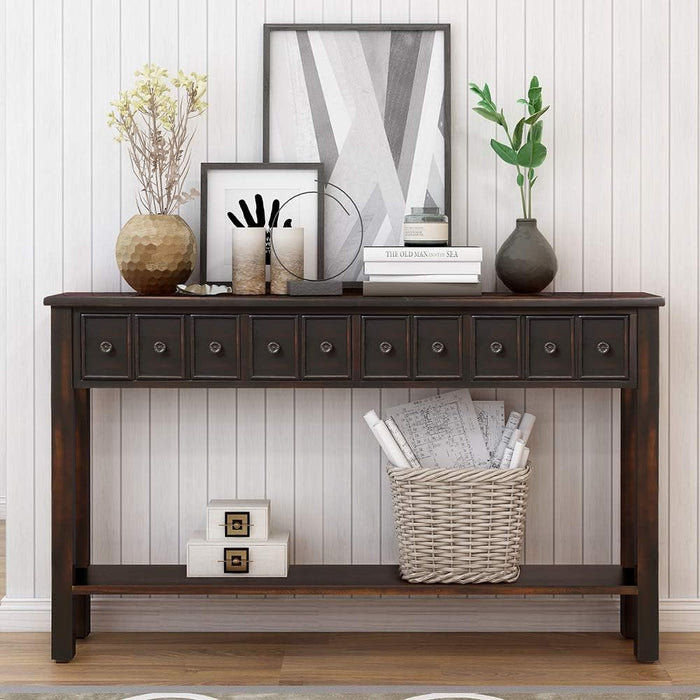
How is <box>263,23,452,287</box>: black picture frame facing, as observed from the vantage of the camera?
facing the viewer

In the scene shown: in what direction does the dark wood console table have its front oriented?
toward the camera

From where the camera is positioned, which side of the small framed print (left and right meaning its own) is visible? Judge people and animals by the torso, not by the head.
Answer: front

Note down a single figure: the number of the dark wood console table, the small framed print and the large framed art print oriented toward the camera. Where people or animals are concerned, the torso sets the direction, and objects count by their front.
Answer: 3
